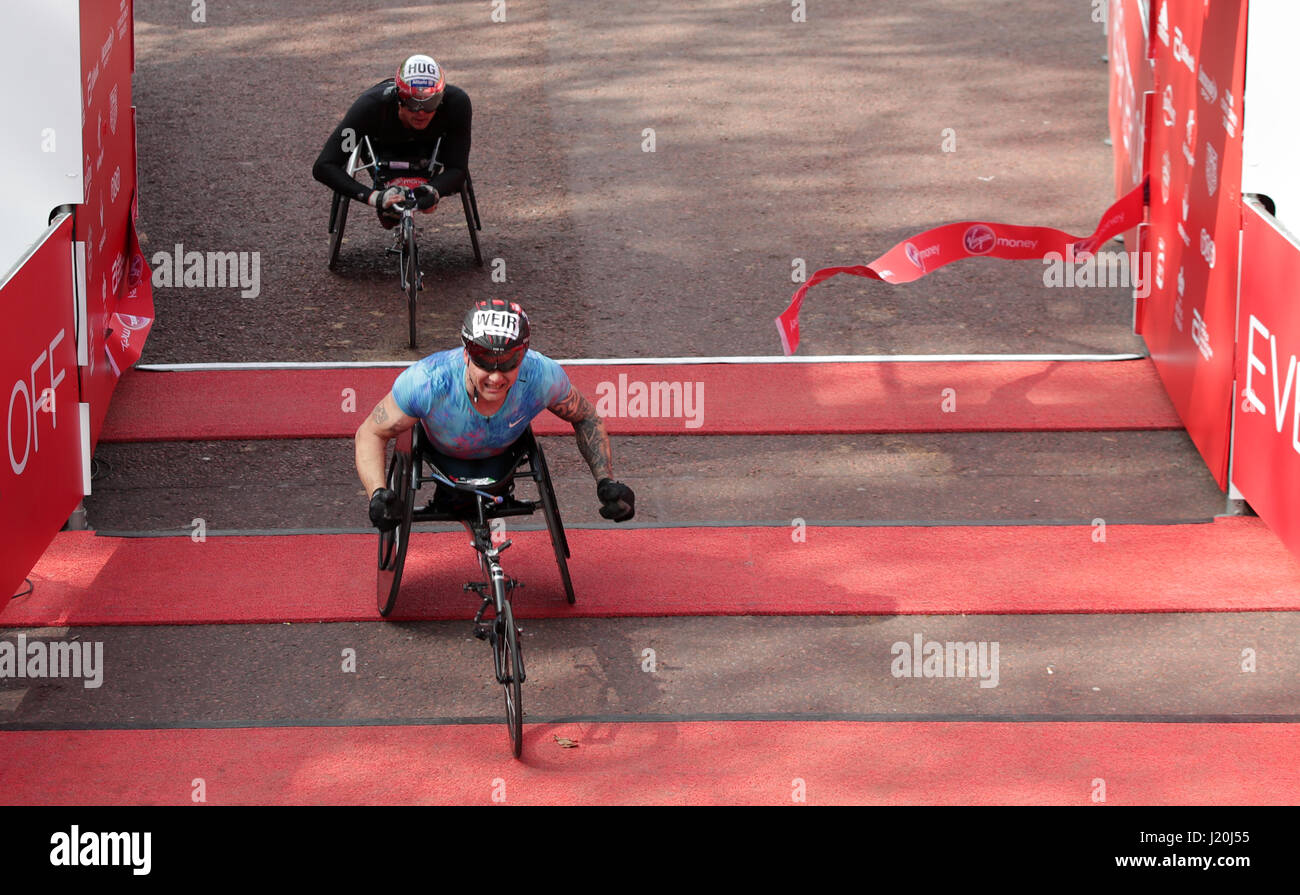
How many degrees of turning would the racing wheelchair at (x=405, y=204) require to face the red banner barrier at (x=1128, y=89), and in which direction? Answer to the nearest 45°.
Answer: approximately 90° to its left

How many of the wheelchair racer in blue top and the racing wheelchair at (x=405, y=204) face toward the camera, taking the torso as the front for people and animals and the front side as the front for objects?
2

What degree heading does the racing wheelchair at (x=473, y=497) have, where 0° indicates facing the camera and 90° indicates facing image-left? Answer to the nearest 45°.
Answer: approximately 0°

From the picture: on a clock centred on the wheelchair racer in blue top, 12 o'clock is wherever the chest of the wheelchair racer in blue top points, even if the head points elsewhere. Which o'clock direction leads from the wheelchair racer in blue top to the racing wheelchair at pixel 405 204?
The racing wheelchair is roughly at 6 o'clock from the wheelchair racer in blue top.

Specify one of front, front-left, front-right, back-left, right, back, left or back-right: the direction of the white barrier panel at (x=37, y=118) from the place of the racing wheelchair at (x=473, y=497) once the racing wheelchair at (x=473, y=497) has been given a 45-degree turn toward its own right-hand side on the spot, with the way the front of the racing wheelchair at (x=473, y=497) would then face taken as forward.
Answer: right

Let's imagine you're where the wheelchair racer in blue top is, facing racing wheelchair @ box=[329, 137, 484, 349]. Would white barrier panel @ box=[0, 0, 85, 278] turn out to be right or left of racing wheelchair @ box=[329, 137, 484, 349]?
left

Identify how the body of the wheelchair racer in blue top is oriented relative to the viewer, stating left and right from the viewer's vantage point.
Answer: facing the viewer

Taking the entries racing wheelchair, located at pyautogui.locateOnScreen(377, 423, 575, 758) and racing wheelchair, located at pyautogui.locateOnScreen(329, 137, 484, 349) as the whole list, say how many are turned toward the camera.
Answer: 2

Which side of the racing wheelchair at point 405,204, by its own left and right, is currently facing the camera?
front

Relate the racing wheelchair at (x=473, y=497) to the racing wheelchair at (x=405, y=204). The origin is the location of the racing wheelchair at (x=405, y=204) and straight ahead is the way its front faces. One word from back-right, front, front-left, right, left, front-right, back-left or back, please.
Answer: front

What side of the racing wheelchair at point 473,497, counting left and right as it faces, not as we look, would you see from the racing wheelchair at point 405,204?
back
